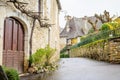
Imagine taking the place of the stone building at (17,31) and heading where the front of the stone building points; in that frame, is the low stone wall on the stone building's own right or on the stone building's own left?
on the stone building's own left

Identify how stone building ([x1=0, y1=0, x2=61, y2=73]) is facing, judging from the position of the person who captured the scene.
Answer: facing the viewer and to the right of the viewer

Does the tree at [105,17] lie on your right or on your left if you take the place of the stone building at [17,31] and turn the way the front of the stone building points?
on your left
